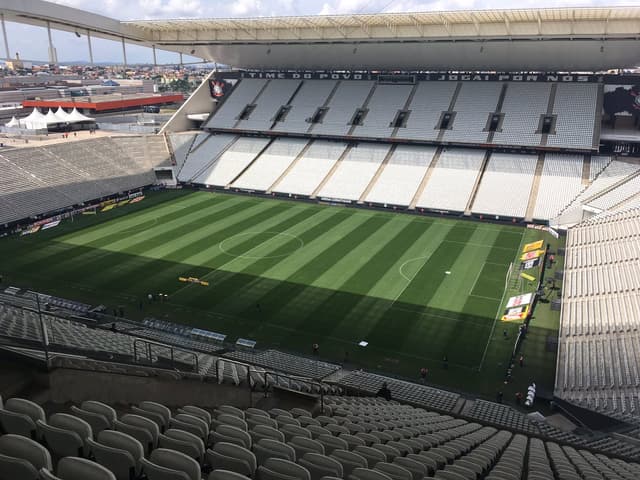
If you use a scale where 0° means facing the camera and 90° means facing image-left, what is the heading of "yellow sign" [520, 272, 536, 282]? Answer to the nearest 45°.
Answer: approximately 45°

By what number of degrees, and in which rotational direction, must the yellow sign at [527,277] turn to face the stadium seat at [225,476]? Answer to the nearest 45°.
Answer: approximately 45° to its left

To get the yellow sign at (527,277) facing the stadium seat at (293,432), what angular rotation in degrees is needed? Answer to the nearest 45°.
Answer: approximately 45° to its left

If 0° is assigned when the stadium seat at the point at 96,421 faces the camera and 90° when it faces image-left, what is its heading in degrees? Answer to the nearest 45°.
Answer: approximately 225°

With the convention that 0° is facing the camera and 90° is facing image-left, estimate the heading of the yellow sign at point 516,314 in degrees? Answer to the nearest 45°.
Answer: approximately 45°

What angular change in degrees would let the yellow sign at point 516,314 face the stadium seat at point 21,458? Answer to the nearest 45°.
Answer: approximately 45° to its left

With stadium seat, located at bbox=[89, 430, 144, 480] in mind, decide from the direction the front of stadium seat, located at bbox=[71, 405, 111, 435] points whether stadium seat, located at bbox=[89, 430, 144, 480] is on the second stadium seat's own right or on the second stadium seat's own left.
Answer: on the second stadium seat's own right
